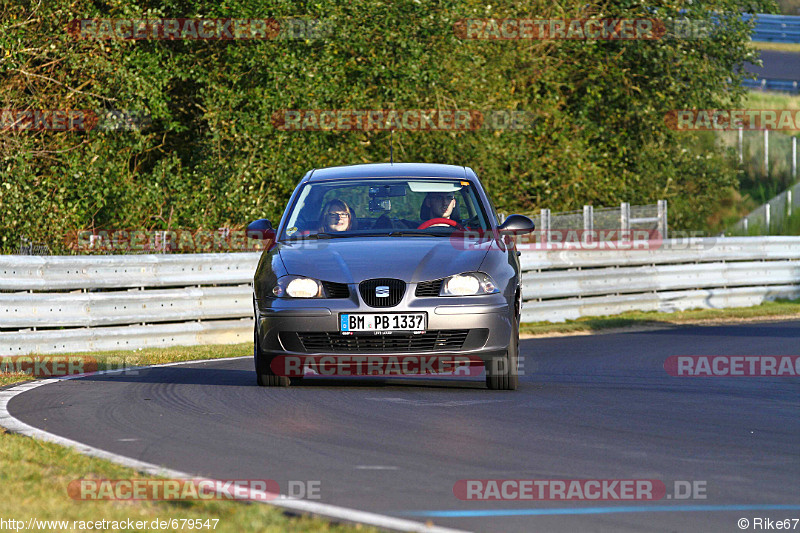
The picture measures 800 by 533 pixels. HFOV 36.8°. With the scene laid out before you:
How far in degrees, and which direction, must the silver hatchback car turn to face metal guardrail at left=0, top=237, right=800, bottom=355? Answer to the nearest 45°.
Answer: approximately 180°

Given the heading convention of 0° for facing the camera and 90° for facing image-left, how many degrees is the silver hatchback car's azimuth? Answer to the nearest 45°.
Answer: approximately 0°

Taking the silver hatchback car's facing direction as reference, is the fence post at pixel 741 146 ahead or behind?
behind

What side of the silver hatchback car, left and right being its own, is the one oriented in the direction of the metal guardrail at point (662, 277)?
back
